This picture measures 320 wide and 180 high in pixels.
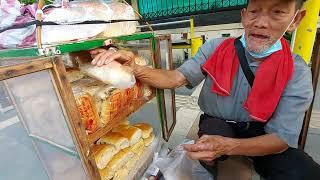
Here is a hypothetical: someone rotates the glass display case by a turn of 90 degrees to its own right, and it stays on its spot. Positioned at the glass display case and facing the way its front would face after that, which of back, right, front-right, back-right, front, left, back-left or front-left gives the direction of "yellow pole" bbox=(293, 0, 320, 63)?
back-left

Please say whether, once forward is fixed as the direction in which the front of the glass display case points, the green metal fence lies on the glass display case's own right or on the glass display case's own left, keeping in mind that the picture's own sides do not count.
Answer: on the glass display case's own left

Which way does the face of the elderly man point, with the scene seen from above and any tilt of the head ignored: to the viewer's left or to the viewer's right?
to the viewer's left

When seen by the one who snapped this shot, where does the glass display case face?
facing the viewer and to the right of the viewer
